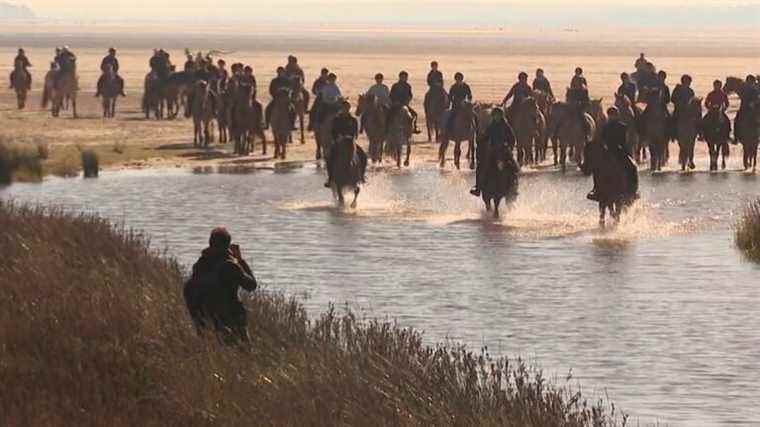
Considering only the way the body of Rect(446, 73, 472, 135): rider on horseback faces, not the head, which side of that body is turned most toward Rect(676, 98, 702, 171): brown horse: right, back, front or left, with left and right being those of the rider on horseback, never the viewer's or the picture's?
left

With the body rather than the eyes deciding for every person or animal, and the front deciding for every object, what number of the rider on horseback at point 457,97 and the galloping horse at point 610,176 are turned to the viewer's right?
0

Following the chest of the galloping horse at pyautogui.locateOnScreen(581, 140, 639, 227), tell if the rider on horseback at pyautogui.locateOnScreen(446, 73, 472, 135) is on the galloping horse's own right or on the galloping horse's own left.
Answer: on the galloping horse's own right

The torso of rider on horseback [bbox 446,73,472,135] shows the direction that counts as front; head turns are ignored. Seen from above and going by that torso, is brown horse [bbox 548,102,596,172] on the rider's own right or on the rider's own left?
on the rider's own left

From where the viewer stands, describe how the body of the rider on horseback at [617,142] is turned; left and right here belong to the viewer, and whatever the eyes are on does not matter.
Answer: facing the viewer and to the left of the viewer

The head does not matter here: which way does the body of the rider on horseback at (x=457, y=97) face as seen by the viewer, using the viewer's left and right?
facing the viewer

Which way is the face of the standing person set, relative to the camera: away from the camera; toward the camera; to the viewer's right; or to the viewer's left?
away from the camera

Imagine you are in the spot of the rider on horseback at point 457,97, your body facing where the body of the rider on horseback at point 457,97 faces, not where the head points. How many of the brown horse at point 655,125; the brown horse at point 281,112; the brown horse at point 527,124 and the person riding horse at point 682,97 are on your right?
1

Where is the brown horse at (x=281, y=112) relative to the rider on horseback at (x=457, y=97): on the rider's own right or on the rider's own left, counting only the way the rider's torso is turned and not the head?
on the rider's own right

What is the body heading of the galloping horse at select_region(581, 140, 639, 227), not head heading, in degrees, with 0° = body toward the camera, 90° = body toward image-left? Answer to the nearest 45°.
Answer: approximately 45°

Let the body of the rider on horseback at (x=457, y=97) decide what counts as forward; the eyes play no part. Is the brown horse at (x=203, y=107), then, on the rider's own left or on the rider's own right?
on the rider's own right

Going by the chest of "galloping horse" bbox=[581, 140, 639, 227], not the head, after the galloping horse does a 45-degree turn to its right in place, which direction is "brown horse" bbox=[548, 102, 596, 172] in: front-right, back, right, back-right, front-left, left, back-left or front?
right

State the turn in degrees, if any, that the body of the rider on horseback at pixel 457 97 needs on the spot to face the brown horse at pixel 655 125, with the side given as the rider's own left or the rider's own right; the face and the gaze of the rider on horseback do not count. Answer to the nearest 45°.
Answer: approximately 90° to the rider's own left

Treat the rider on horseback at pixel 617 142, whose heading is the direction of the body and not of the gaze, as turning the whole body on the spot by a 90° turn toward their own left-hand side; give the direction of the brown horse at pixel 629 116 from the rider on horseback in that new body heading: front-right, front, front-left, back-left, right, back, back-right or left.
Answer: back-left

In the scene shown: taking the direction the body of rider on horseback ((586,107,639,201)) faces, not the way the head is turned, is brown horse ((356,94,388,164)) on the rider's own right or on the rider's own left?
on the rider's own right

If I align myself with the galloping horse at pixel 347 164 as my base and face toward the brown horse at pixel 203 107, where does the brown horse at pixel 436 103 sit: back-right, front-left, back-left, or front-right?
front-right
